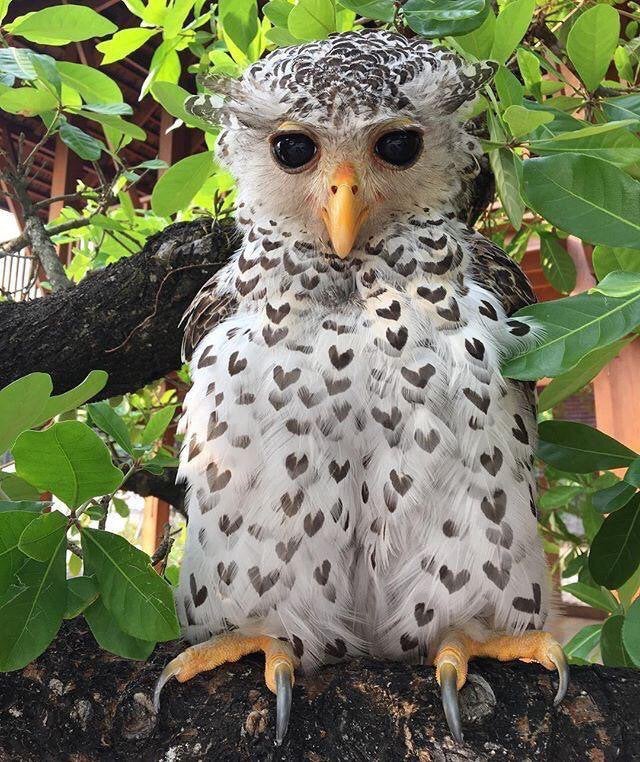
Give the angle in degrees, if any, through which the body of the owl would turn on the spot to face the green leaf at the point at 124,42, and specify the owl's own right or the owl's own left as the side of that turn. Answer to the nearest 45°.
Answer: approximately 135° to the owl's own right

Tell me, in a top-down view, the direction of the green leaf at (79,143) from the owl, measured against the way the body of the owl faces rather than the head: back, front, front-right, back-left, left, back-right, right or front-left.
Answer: back-right

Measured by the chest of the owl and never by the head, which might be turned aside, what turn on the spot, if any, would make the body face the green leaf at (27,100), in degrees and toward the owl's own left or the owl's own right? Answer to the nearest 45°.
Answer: approximately 135° to the owl's own right

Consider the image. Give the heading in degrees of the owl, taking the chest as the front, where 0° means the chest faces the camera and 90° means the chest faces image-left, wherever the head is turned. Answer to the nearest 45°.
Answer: approximately 0°
